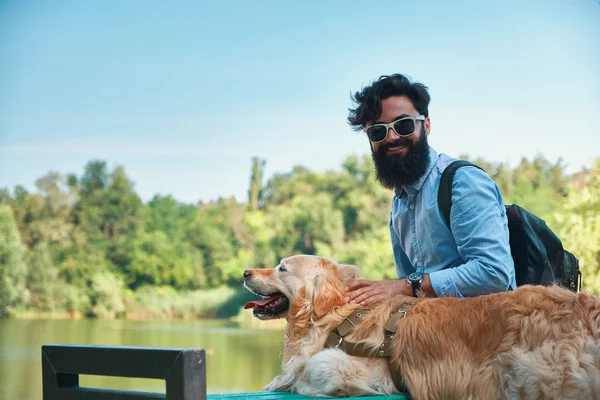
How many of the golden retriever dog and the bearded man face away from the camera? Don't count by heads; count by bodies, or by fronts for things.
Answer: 0

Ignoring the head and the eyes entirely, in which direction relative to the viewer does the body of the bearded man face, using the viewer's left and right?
facing the viewer and to the left of the viewer

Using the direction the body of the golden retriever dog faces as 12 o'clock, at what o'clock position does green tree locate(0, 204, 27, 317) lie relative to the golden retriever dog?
The green tree is roughly at 2 o'clock from the golden retriever dog.

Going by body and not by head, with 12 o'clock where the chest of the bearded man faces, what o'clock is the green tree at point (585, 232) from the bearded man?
The green tree is roughly at 5 o'clock from the bearded man.

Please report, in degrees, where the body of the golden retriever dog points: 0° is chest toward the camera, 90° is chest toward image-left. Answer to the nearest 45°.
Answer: approximately 90°

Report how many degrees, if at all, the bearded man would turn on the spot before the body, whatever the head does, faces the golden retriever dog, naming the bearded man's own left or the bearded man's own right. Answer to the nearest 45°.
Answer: approximately 45° to the bearded man's own left

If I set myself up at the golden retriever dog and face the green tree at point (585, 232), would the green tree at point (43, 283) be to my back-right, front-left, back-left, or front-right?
front-left

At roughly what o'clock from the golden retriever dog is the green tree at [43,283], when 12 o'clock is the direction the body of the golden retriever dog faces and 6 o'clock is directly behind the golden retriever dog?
The green tree is roughly at 2 o'clock from the golden retriever dog.

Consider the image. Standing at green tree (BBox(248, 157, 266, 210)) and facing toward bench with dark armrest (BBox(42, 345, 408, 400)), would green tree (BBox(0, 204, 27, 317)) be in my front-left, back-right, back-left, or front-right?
front-right

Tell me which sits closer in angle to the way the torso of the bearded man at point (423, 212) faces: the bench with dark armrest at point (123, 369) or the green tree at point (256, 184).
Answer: the bench with dark armrest

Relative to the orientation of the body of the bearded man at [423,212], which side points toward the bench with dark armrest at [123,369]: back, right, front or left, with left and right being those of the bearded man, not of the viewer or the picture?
front

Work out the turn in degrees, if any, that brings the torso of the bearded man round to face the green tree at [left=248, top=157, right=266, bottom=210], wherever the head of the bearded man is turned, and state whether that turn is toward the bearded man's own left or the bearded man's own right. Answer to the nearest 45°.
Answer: approximately 135° to the bearded man's own right

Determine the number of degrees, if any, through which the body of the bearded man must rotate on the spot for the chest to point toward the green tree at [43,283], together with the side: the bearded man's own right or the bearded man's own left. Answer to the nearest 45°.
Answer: approximately 90° to the bearded man's own right
